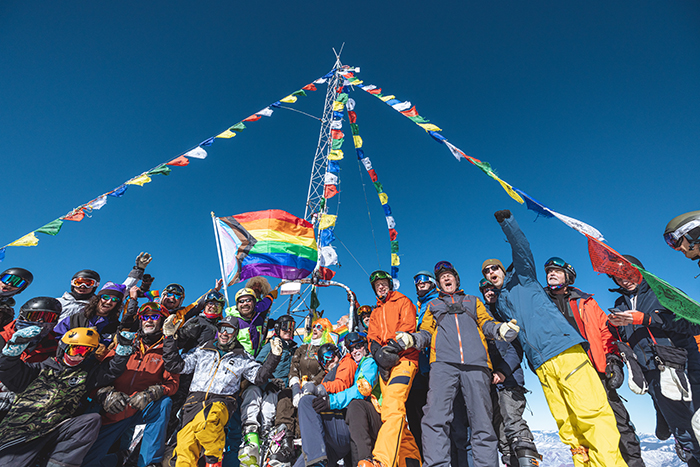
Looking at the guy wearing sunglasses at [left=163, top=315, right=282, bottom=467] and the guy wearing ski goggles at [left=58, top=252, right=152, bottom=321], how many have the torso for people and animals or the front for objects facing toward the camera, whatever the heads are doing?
2

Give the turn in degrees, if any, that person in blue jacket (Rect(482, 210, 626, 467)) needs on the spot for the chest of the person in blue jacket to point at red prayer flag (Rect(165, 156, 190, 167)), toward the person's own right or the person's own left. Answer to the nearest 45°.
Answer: approximately 45° to the person's own right

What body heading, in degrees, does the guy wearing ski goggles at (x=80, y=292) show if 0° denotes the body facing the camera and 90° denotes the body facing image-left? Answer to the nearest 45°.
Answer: approximately 0°

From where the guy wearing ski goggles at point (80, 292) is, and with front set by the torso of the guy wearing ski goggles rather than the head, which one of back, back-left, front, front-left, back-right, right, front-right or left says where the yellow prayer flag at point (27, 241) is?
back-right
